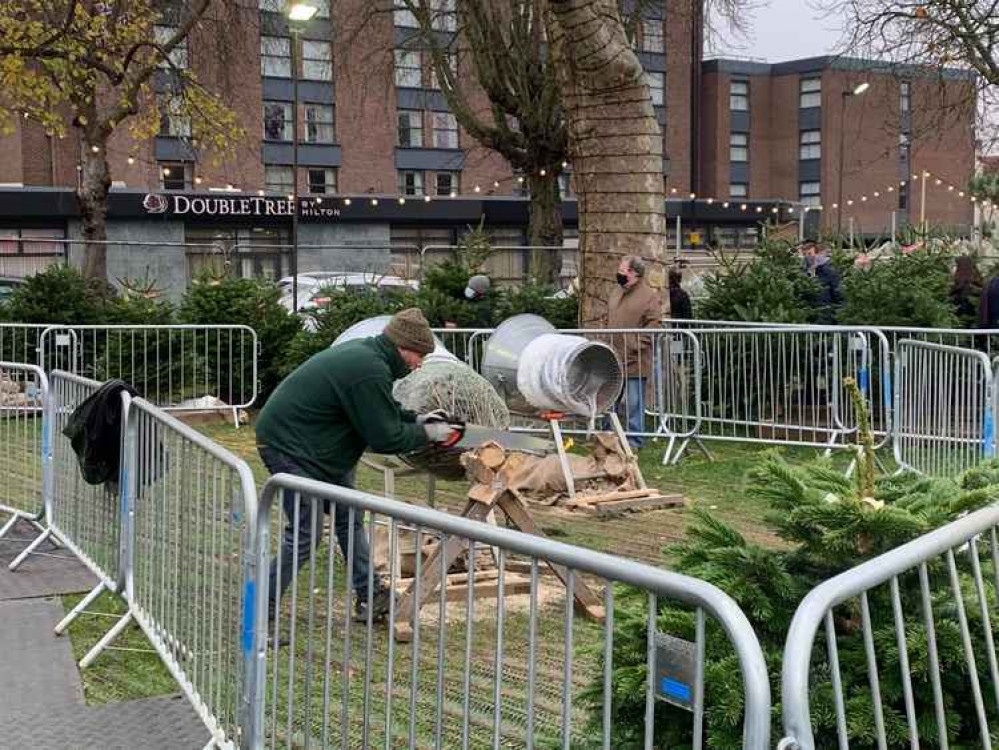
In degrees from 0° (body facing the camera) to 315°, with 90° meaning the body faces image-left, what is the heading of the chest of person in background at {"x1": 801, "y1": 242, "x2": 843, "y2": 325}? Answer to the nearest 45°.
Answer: approximately 90°

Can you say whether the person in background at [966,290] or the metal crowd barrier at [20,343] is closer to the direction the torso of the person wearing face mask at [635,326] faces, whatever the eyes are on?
the metal crowd barrier

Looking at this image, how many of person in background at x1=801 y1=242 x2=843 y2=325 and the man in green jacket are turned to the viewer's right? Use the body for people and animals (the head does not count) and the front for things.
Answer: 1

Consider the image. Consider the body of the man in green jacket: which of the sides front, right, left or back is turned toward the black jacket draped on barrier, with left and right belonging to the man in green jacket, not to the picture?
back

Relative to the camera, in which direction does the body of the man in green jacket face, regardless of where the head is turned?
to the viewer's right

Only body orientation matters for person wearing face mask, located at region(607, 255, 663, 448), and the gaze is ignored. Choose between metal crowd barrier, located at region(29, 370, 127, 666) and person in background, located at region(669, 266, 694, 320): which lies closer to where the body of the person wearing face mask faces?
the metal crowd barrier

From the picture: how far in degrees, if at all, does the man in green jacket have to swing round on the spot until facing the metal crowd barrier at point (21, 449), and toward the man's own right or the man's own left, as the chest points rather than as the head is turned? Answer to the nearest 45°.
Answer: approximately 135° to the man's own left

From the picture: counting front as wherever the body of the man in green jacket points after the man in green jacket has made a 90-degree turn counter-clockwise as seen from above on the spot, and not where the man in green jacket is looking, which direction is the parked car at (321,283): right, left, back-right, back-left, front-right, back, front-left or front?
front

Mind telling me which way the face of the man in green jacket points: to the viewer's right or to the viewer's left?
to the viewer's right

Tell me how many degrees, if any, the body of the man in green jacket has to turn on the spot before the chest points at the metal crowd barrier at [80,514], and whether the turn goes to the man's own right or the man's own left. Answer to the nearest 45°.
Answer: approximately 135° to the man's own left
